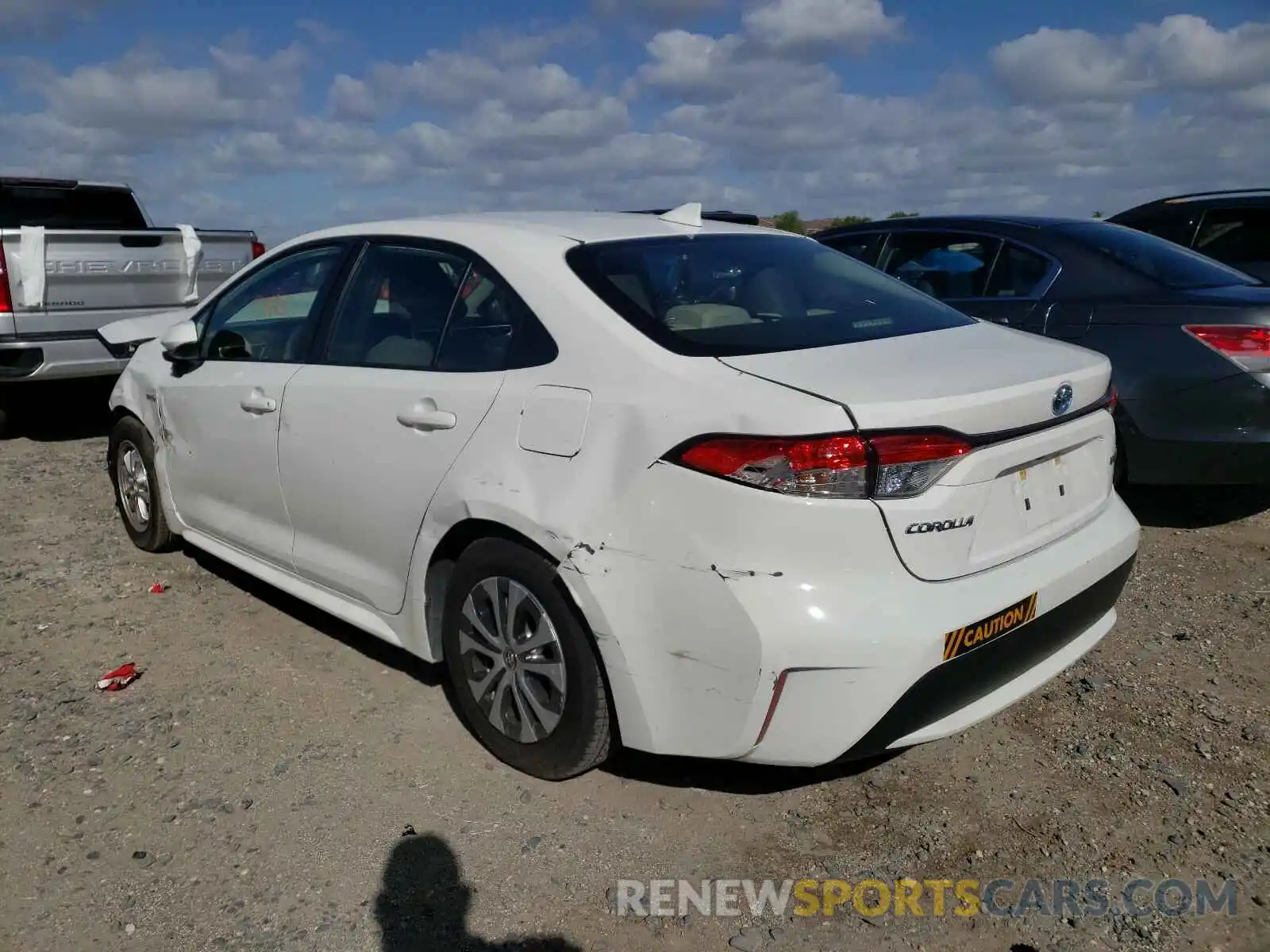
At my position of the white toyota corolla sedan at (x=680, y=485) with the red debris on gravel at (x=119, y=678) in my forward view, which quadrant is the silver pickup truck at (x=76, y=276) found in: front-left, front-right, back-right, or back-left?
front-right

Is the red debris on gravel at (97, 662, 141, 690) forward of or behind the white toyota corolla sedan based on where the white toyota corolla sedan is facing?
forward

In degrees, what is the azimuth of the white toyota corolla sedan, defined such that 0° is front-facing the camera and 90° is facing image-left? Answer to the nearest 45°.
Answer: approximately 135°

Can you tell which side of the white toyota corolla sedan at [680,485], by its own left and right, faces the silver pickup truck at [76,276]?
front
